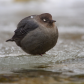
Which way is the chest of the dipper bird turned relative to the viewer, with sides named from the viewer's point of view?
facing the viewer and to the right of the viewer
